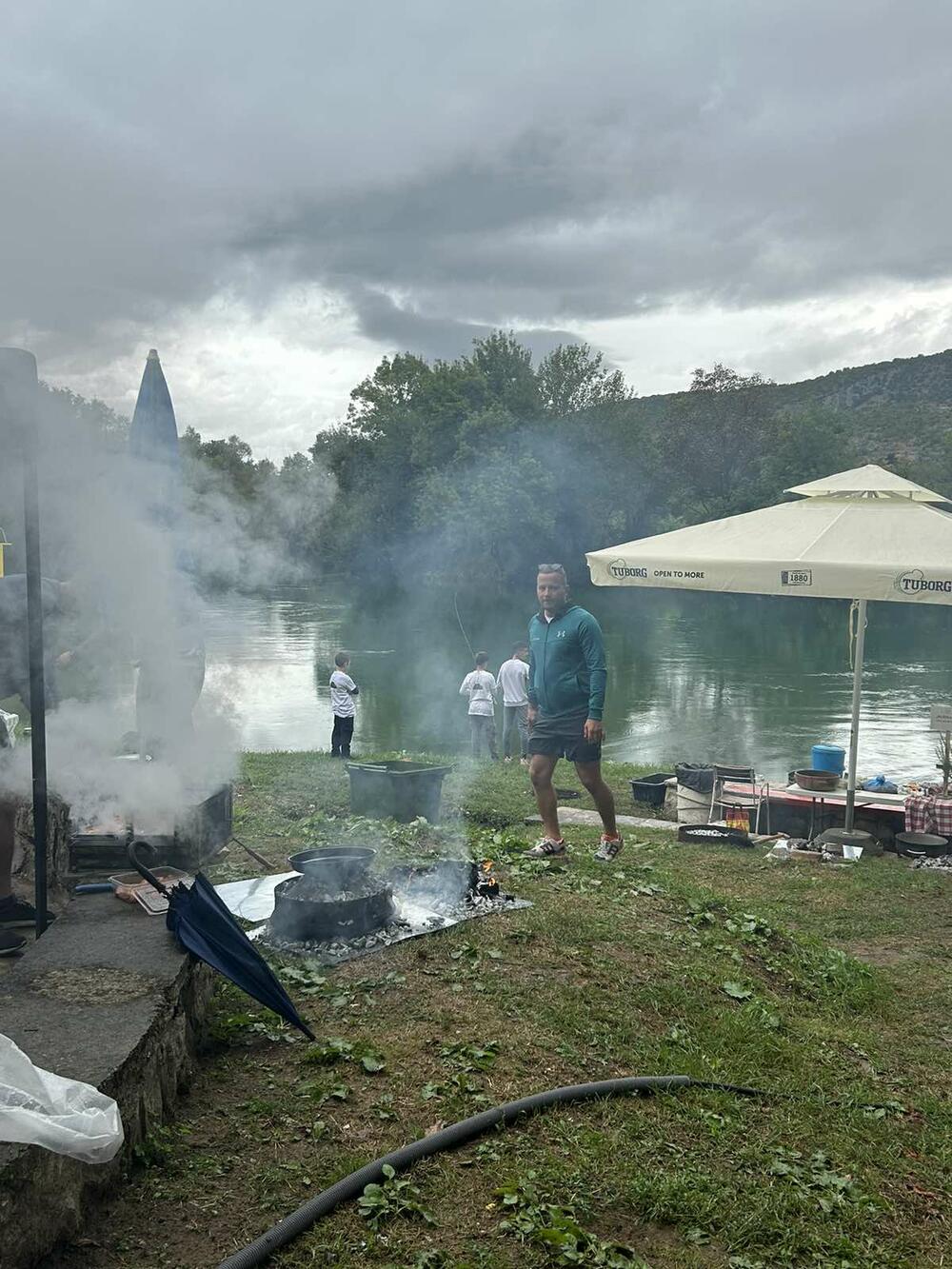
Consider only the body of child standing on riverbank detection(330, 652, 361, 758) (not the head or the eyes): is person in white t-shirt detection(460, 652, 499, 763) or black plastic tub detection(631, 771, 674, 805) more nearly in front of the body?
the person in white t-shirt

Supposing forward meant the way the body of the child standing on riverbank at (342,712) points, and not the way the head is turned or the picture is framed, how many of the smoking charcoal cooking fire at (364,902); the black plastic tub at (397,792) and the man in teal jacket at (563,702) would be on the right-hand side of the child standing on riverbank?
3

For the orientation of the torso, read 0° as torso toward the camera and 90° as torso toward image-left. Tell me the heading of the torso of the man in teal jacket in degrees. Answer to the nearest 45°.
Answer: approximately 45°

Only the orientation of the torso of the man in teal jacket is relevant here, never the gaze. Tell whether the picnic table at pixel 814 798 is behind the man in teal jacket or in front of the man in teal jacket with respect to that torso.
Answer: behind

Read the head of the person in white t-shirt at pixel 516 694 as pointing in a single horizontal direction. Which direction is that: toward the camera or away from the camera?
away from the camera

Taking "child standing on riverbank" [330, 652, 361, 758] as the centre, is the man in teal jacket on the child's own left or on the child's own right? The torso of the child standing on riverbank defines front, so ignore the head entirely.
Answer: on the child's own right

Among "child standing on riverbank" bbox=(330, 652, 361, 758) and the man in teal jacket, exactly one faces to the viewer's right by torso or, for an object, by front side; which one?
the child standing on riverbank

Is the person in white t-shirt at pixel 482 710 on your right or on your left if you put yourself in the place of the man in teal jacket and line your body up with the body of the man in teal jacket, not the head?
on your right

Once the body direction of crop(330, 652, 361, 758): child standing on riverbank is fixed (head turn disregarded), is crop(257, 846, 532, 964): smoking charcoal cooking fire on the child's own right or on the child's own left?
on the child's own right
